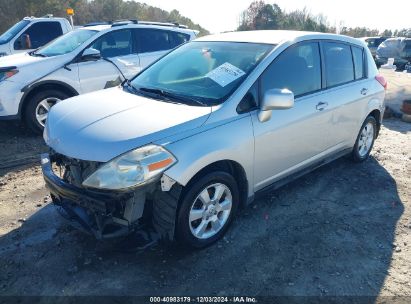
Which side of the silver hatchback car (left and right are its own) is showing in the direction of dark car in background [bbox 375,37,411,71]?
back

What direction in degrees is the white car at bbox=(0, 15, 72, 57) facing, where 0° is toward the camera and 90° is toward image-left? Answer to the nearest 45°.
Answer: approximately 45°

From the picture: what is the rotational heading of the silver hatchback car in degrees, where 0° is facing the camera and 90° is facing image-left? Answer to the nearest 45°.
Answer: approximately 45°

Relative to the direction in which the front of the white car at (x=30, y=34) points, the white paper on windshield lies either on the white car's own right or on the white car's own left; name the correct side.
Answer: on the white car's own left

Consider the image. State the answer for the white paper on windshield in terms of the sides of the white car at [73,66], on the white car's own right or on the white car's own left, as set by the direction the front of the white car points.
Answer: on the white car's own left

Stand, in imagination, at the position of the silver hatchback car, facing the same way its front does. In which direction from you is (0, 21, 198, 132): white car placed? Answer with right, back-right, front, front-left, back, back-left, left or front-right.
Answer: right

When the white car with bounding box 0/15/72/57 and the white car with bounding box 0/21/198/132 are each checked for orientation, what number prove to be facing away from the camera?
0

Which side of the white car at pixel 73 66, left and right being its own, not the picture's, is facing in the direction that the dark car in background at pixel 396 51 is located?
back

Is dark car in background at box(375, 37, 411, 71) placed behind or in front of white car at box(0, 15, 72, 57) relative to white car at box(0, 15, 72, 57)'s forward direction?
behind

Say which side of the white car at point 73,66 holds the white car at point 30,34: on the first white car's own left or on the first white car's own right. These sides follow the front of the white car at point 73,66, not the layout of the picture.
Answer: on the first white car's own right
